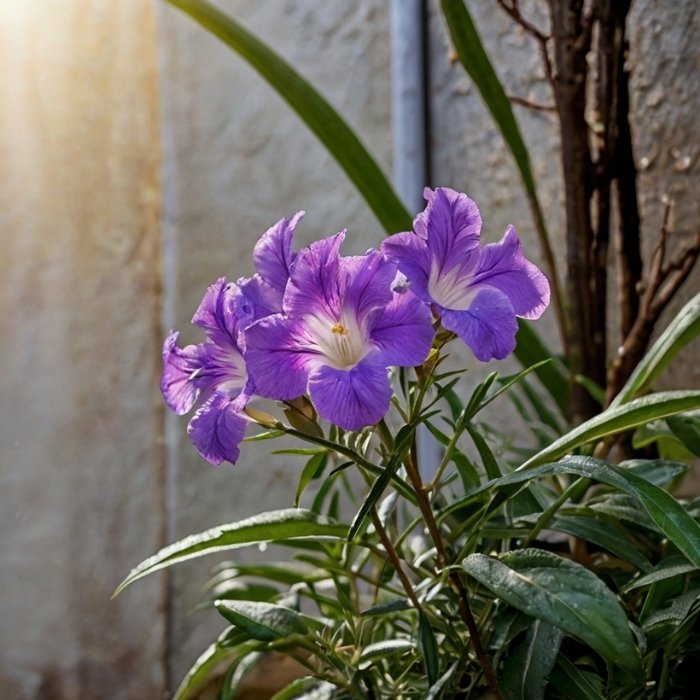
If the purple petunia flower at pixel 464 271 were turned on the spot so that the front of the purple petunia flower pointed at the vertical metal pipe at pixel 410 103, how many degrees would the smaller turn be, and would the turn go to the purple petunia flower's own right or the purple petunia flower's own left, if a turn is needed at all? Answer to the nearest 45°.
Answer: approximately 135° to the purple petunia flower's own left

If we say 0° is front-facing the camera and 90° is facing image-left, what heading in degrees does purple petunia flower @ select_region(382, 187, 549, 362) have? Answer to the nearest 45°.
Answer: approximately 315°
